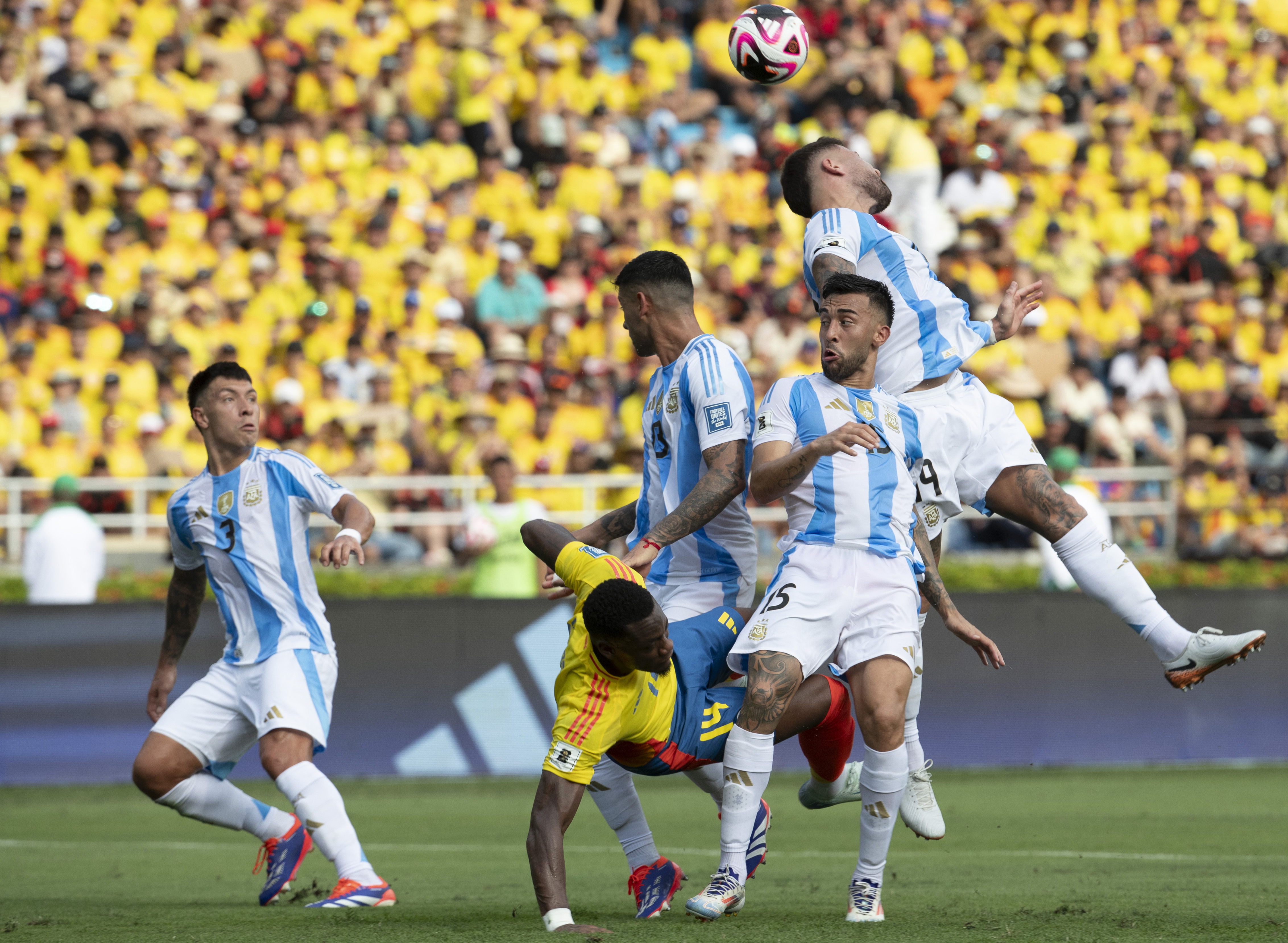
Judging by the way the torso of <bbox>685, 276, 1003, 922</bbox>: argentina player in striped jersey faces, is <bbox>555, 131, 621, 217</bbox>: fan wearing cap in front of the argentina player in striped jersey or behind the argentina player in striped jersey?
behind

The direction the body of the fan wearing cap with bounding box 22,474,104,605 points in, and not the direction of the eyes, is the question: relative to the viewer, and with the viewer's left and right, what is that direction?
facing away from the viewer

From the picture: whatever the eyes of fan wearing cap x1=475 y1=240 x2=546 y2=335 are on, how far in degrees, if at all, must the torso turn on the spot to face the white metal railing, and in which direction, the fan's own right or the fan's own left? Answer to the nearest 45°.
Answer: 0° — they already face it

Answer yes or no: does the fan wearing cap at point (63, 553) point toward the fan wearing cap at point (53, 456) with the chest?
yes

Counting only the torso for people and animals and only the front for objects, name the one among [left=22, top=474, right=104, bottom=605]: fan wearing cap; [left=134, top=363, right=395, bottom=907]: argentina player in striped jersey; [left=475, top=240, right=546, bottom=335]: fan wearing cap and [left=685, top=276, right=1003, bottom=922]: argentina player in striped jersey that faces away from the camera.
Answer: [left=22, top=474, right=104, bottom=605]: fan wearing cap

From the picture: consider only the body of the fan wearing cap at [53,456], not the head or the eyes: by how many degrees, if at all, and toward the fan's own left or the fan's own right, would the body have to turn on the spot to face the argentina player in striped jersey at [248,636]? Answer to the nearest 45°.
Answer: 0° — they already face them

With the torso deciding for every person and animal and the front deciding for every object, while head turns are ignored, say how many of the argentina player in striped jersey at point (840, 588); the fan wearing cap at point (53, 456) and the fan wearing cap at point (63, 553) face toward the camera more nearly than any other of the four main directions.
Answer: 2

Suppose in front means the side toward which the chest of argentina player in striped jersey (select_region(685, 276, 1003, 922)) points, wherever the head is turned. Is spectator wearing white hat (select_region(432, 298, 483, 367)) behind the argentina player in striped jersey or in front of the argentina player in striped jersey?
behind

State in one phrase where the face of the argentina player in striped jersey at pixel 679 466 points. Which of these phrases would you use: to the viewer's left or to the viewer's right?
to the viewer's left

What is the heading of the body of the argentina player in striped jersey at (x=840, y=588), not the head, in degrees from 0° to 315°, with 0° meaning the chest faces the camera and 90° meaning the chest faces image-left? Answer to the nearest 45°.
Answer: approximately 0°
